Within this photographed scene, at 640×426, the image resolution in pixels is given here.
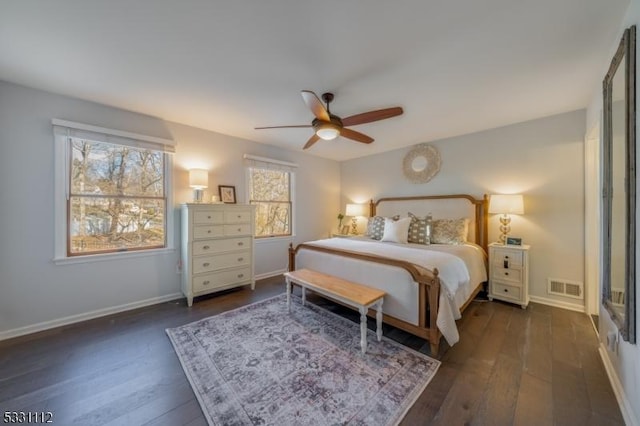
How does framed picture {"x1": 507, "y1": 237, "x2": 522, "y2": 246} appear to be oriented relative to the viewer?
toward the camera

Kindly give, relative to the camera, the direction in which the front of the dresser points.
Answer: facing the viewer and to the right of the viewer

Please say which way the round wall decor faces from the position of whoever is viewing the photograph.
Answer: facing the viewer

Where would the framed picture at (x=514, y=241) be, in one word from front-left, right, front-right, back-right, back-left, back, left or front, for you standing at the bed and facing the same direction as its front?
back

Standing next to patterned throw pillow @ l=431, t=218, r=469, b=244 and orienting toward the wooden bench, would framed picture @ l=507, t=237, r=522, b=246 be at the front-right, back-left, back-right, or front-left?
back-left

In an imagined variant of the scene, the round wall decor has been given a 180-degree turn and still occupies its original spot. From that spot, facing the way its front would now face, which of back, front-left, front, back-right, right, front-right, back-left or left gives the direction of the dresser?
back-left

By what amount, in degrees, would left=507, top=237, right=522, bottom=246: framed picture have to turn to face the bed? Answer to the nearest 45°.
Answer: approximately 45° to its right

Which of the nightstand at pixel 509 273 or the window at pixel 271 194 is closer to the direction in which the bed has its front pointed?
the window

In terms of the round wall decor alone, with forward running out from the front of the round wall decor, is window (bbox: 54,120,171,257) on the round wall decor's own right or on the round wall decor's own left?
on the round wall decor's own right

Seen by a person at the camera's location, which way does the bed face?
facing the viewer and to the left of the viewer

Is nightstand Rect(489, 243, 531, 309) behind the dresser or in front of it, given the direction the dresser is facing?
in front

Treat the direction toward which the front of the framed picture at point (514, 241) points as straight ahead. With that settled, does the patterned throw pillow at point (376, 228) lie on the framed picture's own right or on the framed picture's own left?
on the framed picture's own right

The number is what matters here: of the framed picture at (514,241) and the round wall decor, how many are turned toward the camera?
2

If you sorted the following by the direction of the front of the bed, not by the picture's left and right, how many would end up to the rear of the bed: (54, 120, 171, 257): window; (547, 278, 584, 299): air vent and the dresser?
1
